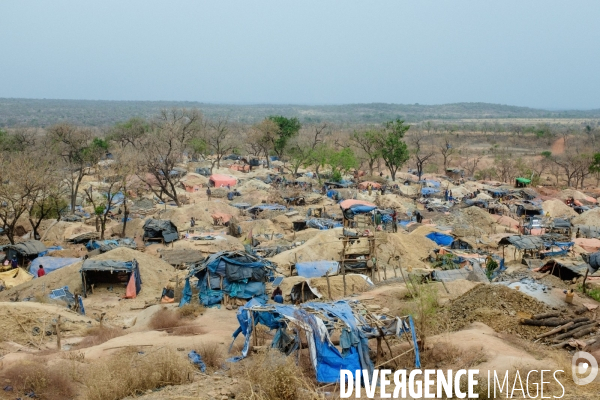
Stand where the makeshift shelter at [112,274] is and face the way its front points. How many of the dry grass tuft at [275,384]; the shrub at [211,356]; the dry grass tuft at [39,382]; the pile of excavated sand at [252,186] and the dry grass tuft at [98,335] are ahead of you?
4

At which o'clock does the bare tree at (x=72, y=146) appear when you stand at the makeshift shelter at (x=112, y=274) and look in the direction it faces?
The bare tree is roughly at 6 o'clock from the makeshift shelter.

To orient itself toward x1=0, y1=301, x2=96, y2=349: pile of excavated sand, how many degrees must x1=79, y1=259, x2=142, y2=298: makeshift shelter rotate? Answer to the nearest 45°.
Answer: approximately 45° to its right

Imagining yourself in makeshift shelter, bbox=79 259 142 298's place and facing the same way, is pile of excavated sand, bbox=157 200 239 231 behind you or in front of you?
behind

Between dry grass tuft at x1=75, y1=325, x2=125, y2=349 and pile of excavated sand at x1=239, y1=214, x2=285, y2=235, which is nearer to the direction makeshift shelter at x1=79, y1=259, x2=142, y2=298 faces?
the dry grass tuft

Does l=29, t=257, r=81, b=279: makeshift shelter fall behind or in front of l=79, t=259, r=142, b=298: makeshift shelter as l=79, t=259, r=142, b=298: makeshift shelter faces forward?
behind

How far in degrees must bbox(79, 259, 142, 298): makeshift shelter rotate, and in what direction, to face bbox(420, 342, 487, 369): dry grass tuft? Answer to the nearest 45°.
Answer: approximately 45° to its left

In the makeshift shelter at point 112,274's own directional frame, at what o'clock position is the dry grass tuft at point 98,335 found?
The dry grass tuft is roughly at 12 o'clock from the makeshift shelter.

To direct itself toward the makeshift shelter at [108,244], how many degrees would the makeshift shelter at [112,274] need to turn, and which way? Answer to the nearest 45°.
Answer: approximately 180°

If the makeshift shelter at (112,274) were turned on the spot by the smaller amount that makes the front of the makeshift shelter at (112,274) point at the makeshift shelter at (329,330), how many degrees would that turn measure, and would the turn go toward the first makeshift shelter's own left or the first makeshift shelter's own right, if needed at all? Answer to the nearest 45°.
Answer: approximately 45° to the first makeshift shelter's own left

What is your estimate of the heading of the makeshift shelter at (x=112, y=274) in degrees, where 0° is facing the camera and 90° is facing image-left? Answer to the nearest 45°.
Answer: approximately 0°
